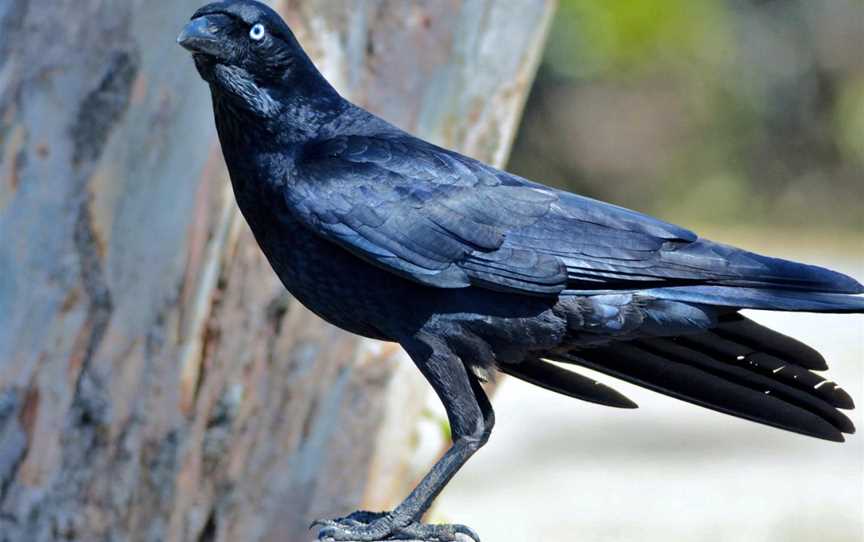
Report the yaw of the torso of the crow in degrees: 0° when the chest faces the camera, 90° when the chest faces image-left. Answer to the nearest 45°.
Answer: approximately 90°

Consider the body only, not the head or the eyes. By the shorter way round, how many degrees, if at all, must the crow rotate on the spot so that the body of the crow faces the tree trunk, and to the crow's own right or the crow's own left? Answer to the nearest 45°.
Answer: approximately 45° to the crow's own right
